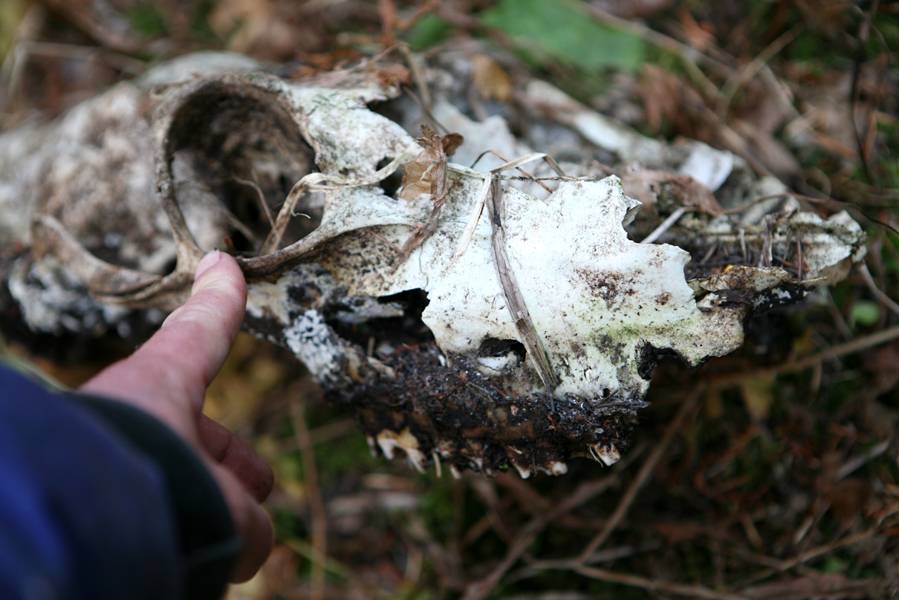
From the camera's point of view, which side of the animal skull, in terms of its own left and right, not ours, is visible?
right

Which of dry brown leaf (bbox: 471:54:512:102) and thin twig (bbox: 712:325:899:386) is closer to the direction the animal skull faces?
the thin twig

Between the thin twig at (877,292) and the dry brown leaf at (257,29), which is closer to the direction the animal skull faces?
the thin twig

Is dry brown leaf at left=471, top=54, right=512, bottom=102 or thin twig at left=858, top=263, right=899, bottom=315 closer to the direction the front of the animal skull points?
the thin twig
